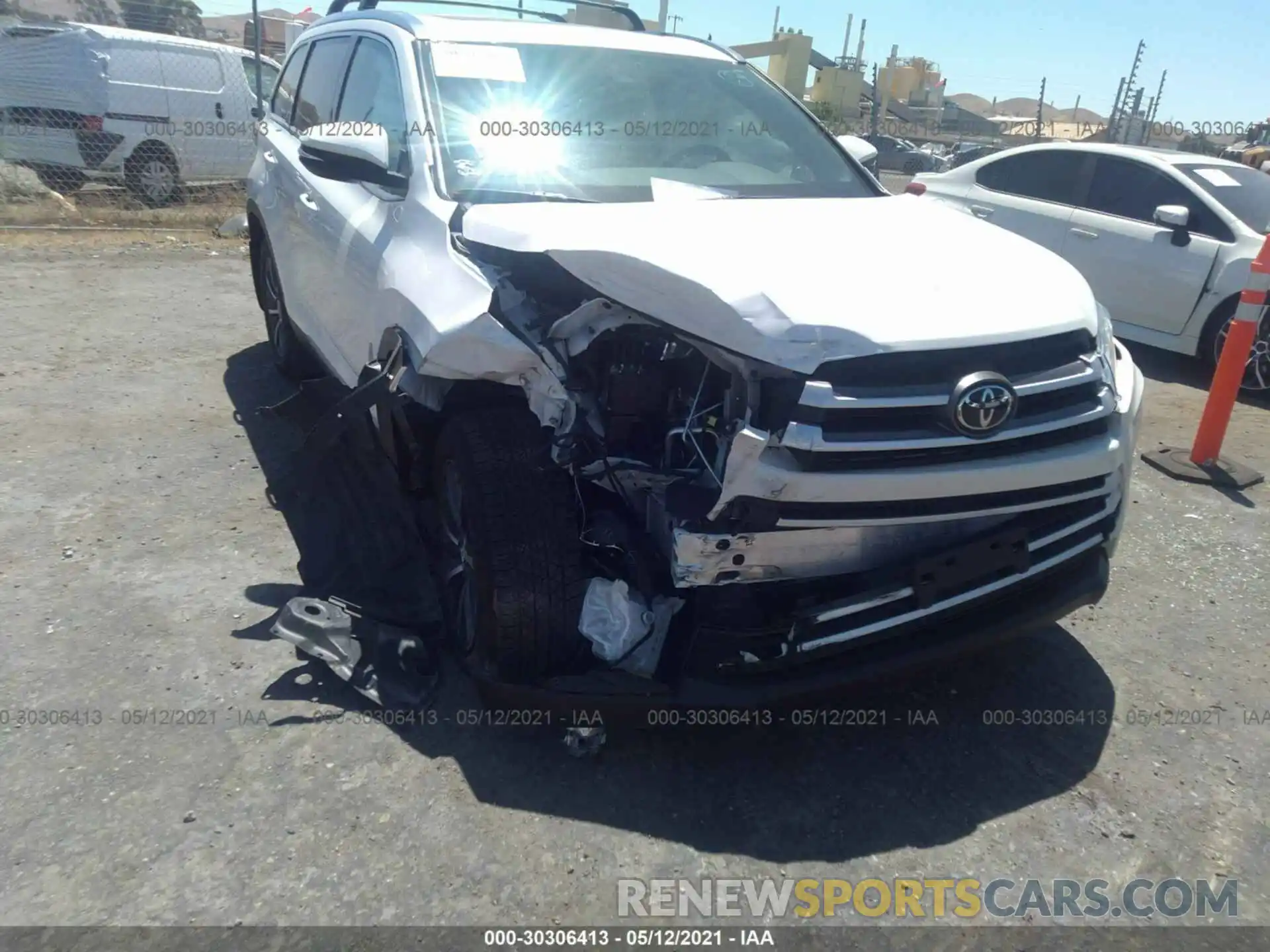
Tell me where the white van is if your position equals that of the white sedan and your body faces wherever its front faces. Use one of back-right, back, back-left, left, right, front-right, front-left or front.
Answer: back-right

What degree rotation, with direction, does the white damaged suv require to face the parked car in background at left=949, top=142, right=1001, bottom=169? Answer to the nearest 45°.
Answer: approximately 135° to its left

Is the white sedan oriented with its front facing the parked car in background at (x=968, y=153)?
no

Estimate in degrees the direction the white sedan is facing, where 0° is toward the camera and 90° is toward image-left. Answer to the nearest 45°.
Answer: approximately 315°

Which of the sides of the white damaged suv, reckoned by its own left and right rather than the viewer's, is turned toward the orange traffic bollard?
left

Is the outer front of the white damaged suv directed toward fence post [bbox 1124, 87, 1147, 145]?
no

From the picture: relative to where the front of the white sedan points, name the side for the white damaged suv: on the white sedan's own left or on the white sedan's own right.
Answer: on the white sedan's own right

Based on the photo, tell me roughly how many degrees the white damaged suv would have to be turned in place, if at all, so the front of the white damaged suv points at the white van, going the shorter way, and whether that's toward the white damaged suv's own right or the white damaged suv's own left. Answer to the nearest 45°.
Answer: approximately 180°

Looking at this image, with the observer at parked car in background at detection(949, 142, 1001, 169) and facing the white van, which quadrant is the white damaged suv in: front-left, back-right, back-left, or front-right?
front-left

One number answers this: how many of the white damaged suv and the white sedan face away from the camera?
0

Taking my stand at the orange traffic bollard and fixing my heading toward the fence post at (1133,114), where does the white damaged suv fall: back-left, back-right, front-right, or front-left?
back-left

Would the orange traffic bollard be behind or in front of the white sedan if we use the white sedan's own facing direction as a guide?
in front
